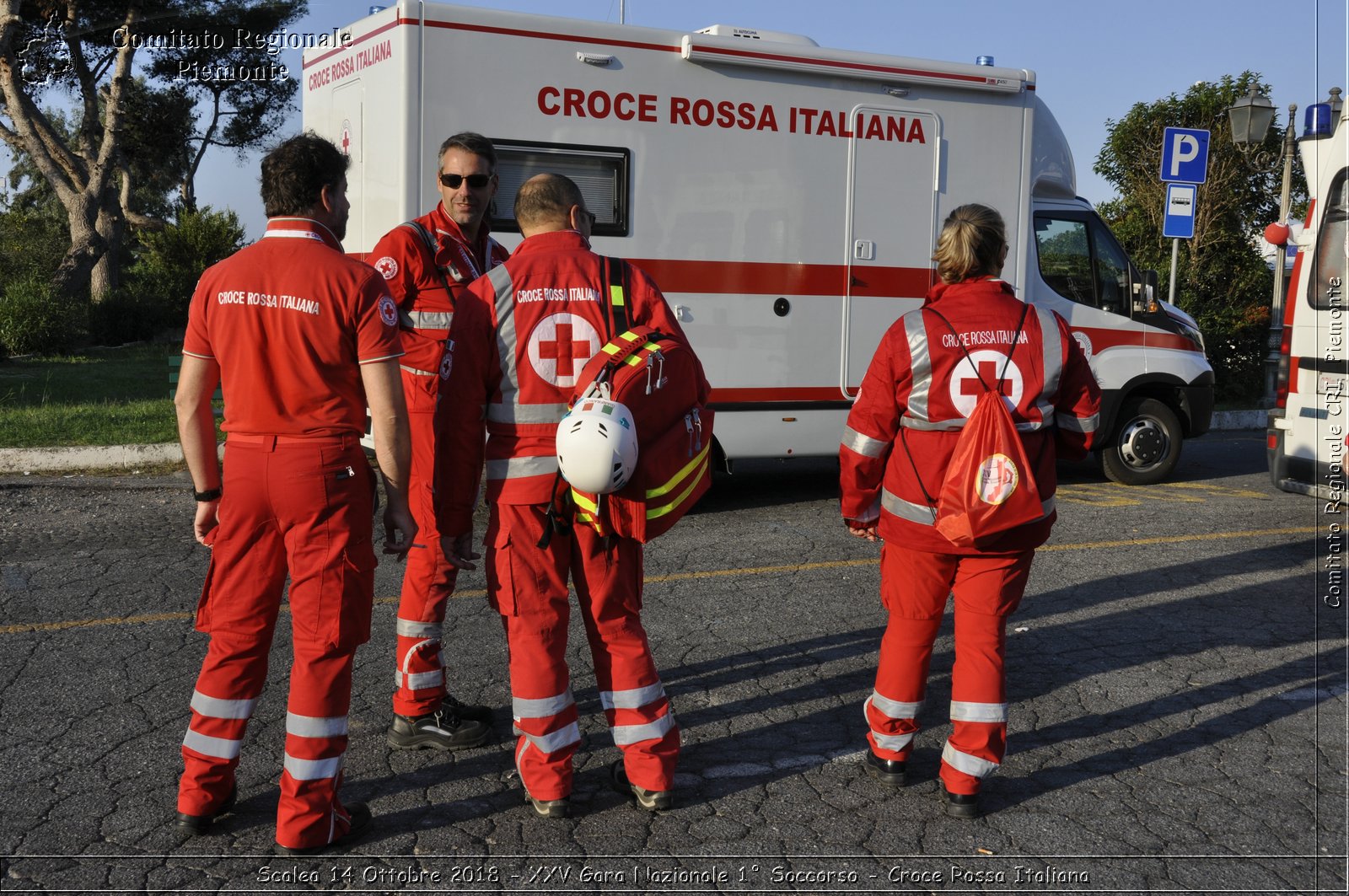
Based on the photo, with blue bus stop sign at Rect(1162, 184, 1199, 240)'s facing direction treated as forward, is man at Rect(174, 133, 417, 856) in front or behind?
in front

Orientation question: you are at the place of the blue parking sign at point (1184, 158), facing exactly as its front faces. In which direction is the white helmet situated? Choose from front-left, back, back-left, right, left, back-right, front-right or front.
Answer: front

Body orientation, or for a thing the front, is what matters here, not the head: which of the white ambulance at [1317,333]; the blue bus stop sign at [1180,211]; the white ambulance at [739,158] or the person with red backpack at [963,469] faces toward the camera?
the blue bus stop sign

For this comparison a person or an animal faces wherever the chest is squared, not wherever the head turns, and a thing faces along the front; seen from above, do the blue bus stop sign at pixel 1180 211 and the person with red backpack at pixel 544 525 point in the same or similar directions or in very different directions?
very different directions

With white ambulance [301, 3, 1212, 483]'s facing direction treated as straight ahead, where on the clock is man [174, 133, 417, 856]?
The man is roughly at 5 o'clock from the white ambulance.

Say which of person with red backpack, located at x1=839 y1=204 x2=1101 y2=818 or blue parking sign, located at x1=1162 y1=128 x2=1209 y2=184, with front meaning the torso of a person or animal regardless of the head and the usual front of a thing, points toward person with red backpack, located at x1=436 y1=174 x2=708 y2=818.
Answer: the blue parking sign

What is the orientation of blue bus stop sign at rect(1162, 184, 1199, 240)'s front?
toward the camera

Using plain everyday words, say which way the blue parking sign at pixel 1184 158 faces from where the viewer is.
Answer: facing the viewer

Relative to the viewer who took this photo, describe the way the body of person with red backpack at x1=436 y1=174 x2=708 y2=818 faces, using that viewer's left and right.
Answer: facing away from the viewer

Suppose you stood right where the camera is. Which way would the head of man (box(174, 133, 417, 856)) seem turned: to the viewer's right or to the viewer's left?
to the viewer's right

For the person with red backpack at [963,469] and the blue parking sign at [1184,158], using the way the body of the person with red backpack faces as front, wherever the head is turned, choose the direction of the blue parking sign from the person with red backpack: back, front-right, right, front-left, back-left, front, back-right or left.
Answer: front

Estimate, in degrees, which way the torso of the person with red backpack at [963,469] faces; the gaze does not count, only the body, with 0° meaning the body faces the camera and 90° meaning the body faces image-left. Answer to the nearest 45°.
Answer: approximately 180°

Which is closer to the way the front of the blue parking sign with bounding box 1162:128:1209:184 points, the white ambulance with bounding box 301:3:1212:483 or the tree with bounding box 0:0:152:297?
the white ambulance

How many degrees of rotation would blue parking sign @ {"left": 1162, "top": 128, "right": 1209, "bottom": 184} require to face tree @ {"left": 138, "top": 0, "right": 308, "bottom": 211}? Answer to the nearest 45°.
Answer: approximately 135° to its right

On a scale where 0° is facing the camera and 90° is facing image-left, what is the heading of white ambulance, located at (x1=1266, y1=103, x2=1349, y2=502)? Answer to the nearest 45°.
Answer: approximately 225°
